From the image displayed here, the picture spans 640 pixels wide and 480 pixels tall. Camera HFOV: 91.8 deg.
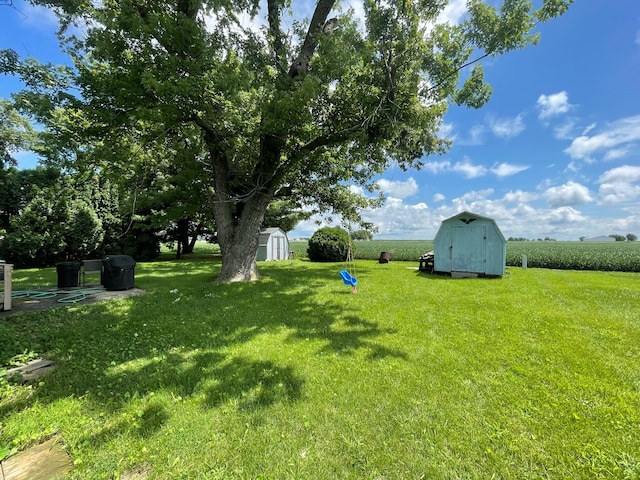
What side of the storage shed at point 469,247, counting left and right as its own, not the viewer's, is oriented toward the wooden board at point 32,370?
front

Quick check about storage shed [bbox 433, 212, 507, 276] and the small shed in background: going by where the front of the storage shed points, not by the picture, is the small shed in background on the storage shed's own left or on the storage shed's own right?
on the storage shed's own right

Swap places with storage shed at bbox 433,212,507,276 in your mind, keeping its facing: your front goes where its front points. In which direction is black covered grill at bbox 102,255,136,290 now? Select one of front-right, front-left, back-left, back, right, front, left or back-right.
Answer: front-right

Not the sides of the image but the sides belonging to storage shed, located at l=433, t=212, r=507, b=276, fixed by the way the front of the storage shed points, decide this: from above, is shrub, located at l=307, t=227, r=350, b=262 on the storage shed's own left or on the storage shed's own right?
on the storage shed's own right

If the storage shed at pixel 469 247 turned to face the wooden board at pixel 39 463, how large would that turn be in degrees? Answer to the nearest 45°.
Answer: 0° — it already faces it

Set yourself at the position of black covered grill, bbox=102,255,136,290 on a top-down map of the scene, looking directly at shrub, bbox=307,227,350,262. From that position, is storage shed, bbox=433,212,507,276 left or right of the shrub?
right

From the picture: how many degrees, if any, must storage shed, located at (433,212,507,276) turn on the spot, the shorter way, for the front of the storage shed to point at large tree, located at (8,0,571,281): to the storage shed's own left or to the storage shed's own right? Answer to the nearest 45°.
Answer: approximately 45° to the storage shed's own right

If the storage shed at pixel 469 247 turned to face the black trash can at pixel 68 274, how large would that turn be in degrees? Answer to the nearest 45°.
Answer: approximately 45° to its right

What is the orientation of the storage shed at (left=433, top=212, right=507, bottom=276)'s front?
toward the camera

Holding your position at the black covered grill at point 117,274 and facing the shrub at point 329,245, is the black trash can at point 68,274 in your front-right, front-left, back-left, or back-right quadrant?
back-left
